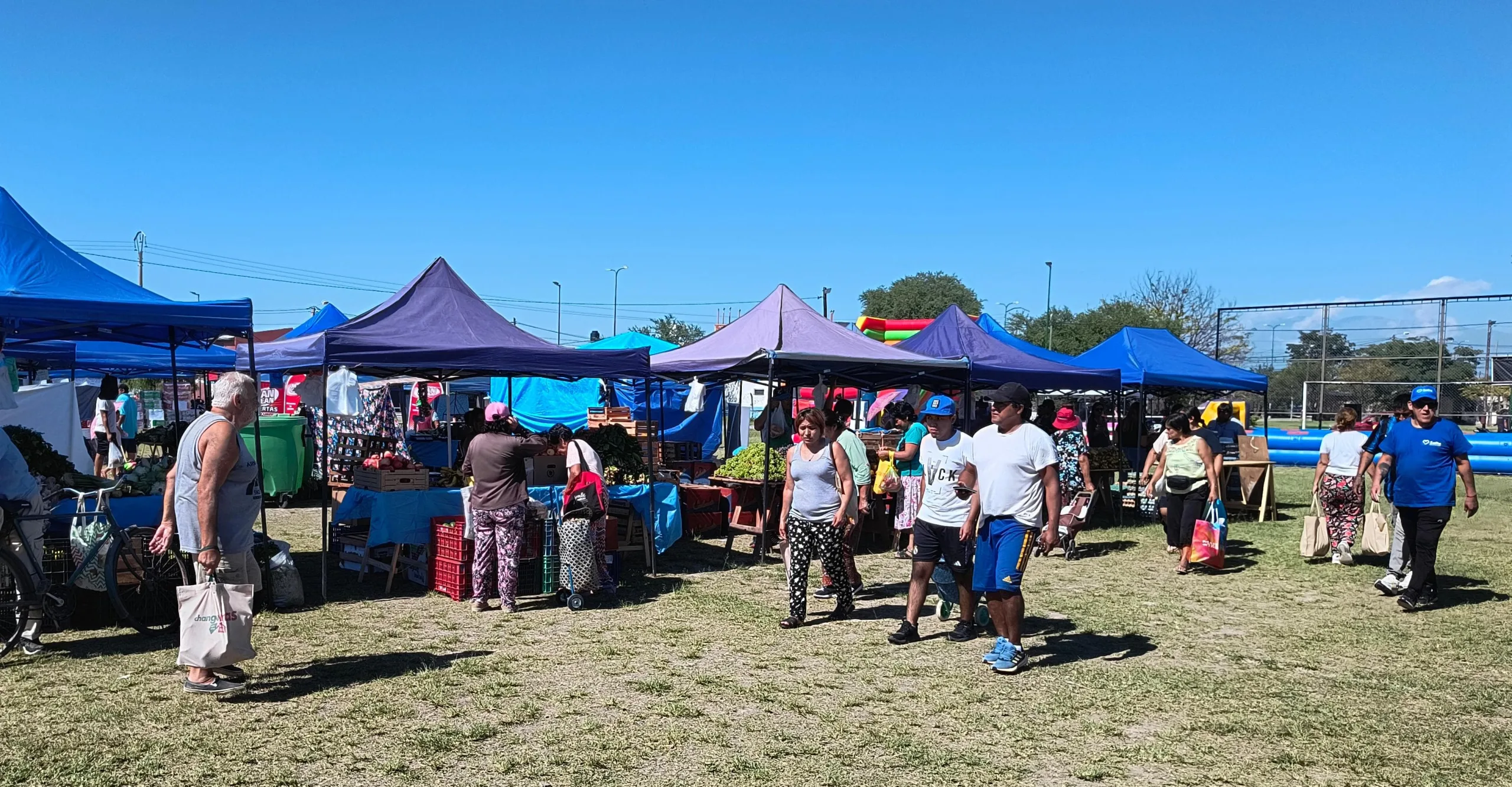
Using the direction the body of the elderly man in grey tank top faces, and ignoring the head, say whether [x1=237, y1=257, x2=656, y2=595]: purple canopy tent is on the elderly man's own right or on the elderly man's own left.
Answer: on the elderly man's own left

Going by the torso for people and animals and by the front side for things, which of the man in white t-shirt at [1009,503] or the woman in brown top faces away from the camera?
the woman in brown top

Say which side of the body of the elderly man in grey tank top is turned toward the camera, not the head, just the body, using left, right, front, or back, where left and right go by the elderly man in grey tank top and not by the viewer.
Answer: right

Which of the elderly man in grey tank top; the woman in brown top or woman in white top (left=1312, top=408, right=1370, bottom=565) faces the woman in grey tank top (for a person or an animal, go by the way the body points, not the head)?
the elderly man in grey tank top

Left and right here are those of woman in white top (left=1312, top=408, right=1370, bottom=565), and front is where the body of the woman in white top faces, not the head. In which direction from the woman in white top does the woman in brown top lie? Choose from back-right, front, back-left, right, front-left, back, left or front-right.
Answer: back-left

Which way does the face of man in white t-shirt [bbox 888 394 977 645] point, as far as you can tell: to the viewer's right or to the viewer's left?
to the viewer's left

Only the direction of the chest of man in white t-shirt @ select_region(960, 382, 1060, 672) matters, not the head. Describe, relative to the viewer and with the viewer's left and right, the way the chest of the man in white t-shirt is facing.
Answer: facing the viewer and to the left of the viewer

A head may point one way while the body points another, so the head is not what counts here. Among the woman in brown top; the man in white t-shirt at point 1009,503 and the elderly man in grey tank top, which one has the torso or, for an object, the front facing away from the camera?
the woman in brown top

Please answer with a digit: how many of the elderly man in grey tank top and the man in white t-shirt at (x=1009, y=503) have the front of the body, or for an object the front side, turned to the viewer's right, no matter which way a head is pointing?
1

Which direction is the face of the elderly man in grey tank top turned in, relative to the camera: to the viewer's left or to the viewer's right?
to the viewer's right

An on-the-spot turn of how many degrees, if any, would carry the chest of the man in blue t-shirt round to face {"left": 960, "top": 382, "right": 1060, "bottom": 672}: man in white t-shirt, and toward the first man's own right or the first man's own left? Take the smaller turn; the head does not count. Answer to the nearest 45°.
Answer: approximately 45° to the first man's own right

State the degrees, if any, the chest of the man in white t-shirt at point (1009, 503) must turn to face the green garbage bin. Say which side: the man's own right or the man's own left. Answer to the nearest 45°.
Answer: approximately 90° to the man's own right

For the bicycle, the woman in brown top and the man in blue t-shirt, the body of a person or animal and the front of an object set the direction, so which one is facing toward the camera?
the man in blue t-shirt

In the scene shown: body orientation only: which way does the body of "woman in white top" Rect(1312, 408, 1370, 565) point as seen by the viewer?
away from the camera

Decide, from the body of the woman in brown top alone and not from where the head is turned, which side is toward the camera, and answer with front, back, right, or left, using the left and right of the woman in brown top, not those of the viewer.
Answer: back

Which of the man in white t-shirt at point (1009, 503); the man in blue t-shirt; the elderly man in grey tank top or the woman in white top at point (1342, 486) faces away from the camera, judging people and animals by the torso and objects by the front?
the woman in white top

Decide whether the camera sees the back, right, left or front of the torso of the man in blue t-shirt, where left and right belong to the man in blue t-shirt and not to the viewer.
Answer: front
